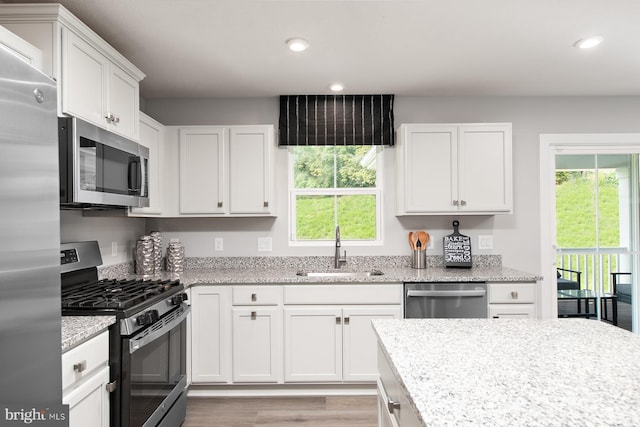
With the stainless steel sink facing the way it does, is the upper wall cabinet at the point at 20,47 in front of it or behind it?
in front

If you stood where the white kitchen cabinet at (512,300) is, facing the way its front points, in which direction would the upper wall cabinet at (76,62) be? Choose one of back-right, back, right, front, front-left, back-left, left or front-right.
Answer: front-right

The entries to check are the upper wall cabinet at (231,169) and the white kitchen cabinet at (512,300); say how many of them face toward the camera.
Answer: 2

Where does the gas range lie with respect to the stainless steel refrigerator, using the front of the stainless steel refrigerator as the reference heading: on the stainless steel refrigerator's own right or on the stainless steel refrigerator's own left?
on the stainless steel refrigerator's own left

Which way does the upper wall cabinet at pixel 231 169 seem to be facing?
toward the camera

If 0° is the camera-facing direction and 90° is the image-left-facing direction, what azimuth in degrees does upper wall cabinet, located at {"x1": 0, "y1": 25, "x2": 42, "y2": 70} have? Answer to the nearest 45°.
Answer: approximately 315°

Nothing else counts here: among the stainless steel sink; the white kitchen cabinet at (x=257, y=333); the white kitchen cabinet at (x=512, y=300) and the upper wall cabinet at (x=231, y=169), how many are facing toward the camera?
4

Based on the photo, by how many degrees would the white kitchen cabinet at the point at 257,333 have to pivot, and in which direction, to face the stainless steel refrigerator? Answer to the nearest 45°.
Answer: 0° — it already faces it

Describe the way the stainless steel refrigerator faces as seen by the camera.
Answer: facing the viewer and to the right of the viewer

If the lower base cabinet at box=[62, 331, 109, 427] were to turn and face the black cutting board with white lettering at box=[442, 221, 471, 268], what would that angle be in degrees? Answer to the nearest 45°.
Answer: approximately 45° to its left

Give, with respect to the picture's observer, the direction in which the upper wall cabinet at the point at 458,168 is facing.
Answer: facing the viewer

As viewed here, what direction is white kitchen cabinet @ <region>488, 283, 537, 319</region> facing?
toward the camera

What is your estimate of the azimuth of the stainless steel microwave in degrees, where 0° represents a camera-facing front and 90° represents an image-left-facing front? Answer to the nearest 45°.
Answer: approximately 315°

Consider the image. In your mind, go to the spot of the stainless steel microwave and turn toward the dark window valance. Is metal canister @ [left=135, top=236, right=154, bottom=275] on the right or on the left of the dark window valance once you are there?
left

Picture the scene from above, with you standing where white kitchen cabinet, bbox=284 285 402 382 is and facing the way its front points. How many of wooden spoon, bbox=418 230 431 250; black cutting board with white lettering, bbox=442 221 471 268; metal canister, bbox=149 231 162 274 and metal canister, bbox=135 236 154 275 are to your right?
2
